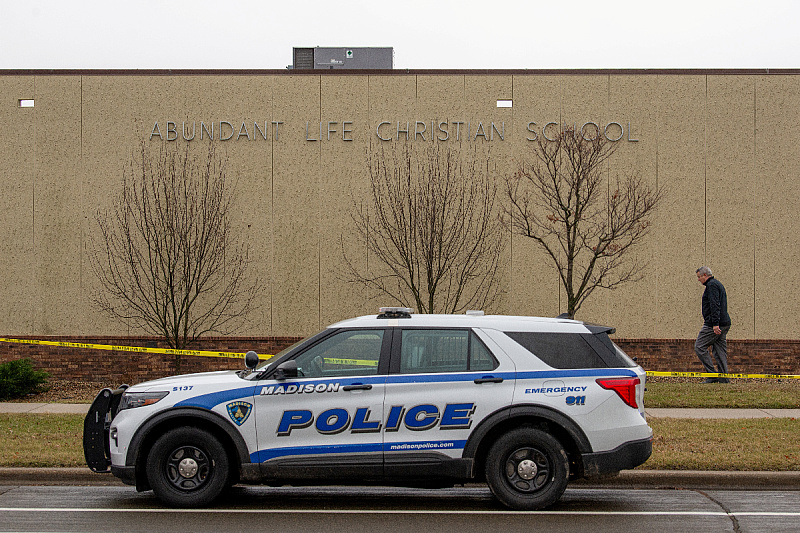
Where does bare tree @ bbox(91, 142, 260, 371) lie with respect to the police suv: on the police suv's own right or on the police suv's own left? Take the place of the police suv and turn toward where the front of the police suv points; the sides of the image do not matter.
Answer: on the police suv's own right

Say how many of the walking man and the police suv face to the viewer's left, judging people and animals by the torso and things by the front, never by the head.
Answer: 2

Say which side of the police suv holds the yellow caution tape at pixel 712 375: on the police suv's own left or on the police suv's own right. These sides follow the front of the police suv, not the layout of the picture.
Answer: on the police suv's own right

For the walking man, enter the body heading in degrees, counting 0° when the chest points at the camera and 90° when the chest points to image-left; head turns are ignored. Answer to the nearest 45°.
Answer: approximately 90°

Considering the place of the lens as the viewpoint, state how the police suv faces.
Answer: facing to the left of the viewer

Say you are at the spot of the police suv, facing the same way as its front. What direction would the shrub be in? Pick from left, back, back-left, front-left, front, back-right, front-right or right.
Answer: front-right
